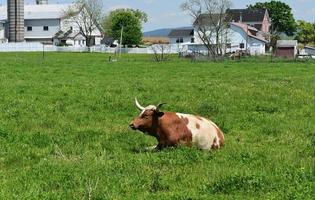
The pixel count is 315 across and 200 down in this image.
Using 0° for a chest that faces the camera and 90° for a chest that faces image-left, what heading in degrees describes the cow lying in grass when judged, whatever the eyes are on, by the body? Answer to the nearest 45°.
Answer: approximately 90°
